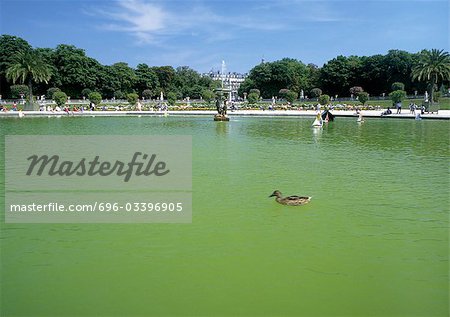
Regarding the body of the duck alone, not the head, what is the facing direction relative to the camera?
to the viewer's left
